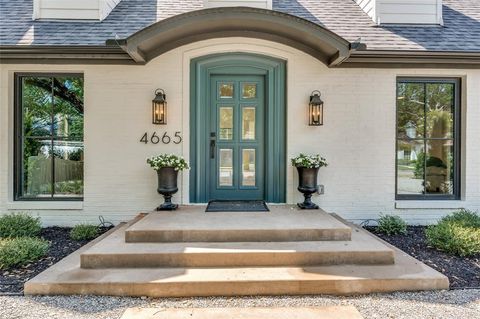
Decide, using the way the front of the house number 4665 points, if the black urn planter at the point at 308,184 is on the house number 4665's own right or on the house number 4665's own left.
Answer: on the house number 4665's own left

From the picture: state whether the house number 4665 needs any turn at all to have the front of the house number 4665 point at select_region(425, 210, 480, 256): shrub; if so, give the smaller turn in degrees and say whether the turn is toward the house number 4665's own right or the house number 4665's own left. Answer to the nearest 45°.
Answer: approximately 45° to the house number 4665's own left

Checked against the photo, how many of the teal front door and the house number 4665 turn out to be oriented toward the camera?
2

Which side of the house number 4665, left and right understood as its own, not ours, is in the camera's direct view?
front

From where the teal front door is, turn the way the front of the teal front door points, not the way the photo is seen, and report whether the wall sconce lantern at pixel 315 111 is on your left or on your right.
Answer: on your left

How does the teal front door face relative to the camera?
toward the camera

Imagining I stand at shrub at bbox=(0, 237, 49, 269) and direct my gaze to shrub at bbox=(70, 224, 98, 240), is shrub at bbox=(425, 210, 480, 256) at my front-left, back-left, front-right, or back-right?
front-right

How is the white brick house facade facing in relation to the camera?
toward the camera
